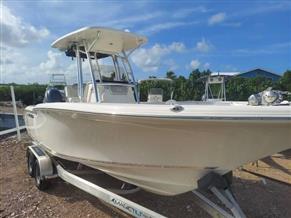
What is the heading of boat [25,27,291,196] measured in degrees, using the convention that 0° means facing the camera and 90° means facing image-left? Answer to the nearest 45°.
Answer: approximately 315°

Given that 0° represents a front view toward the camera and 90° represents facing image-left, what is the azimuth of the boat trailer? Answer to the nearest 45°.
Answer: approximately 315°
